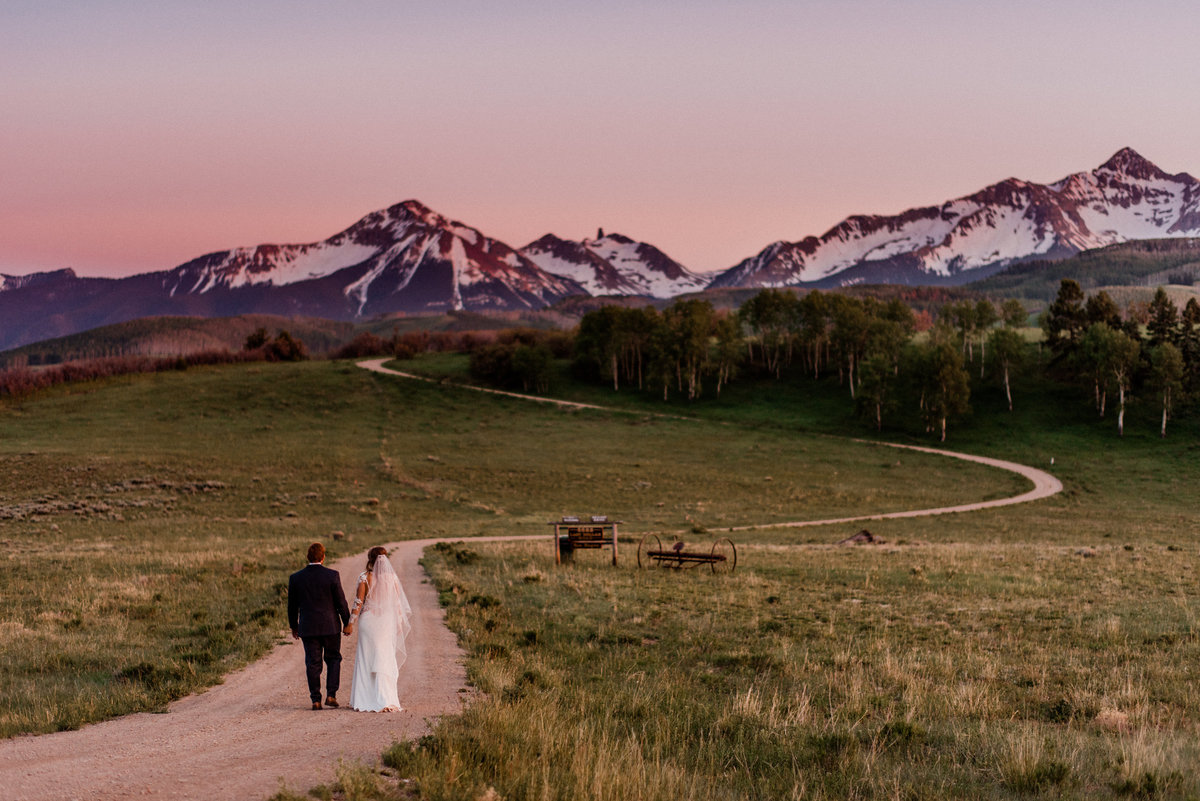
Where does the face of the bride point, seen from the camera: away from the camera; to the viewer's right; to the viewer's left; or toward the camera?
away from the camera

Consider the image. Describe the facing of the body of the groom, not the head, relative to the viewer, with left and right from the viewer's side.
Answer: facing away from the viewer

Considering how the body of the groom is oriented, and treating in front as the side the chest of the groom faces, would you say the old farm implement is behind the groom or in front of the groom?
in front

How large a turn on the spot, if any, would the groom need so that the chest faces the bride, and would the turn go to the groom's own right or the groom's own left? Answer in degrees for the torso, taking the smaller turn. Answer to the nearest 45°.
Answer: approximately 135° to the groom's own right

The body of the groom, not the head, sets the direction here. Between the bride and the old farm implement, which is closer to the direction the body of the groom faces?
the old farm implement
